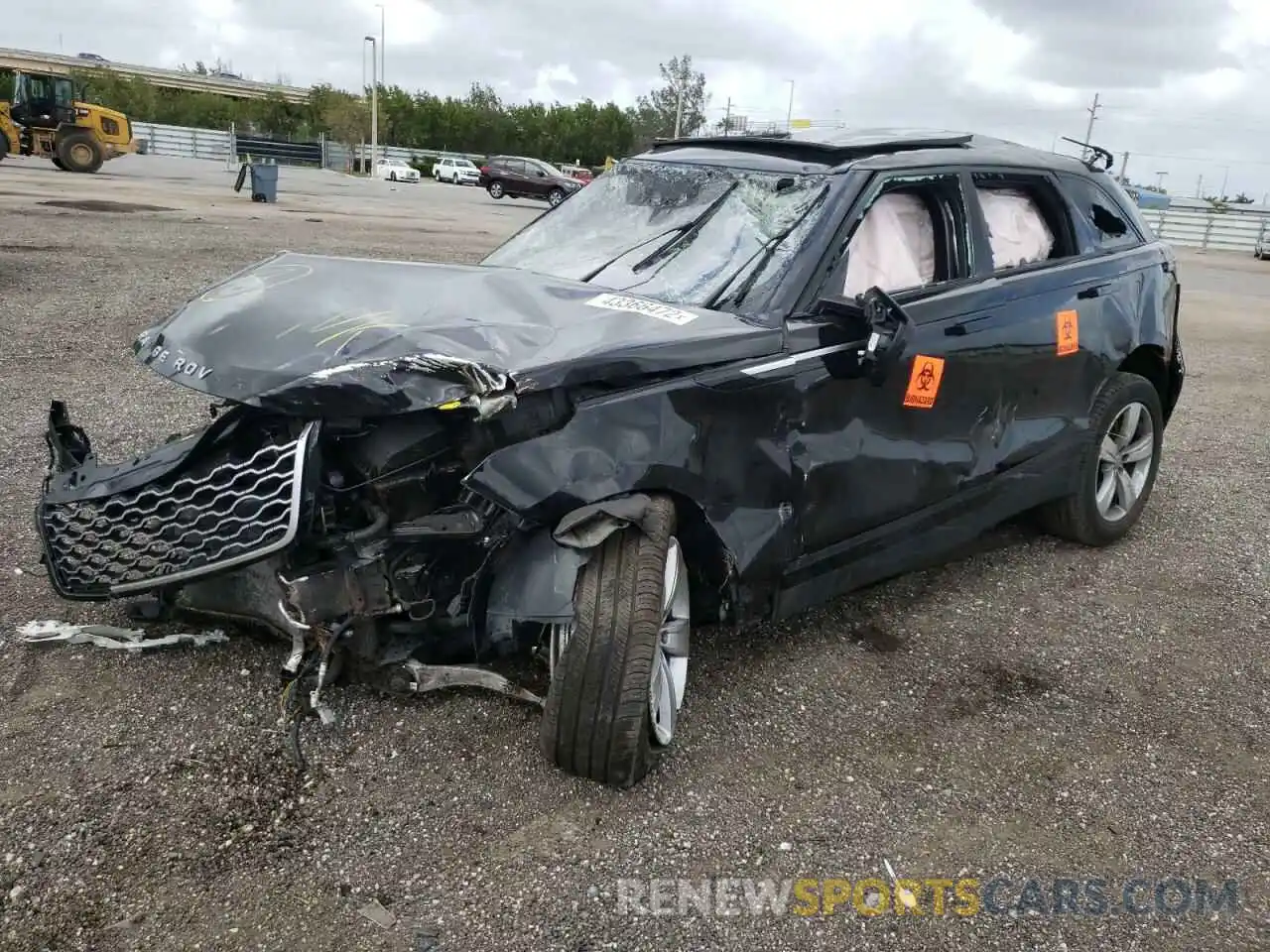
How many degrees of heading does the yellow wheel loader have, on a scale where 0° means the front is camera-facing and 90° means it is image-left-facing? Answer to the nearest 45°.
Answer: approximately 90°

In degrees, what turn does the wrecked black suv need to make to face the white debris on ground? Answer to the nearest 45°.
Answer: approximately 45° to its right

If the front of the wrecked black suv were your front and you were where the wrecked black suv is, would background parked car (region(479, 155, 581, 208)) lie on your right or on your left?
on your right

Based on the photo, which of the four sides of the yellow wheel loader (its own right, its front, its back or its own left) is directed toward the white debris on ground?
left

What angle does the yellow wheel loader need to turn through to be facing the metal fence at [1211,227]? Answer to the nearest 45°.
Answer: approximately 180°

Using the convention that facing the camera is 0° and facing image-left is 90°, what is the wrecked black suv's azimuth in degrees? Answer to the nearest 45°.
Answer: approximately 45°

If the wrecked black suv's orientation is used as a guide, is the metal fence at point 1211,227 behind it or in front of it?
behind

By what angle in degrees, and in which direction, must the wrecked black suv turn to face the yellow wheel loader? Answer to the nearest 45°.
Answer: approximately 90° to its right

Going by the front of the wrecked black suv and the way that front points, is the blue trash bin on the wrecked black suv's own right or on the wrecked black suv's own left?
on the wrecked black suv's own right

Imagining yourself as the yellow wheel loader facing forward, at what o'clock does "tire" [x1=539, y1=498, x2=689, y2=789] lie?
The tire is roughly at 9 o'clock from the yellow wheel loader.

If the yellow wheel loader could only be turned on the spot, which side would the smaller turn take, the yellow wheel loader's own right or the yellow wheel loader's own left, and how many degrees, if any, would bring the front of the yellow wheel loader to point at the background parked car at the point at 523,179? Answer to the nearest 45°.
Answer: approximately 180°
